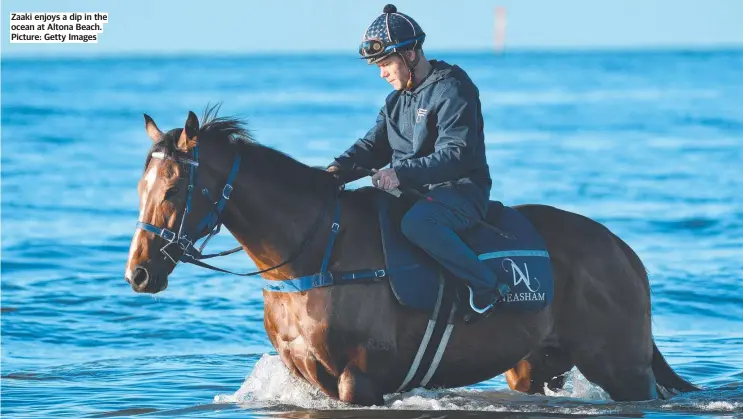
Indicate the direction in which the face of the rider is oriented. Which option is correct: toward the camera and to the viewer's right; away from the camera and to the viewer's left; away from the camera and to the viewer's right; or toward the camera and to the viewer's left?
toward the camera and to the viewer's left

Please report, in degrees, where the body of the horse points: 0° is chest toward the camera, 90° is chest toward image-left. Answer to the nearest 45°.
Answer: approximately 45°

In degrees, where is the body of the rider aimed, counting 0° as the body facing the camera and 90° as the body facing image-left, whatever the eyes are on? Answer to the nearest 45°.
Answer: approximately 45°
